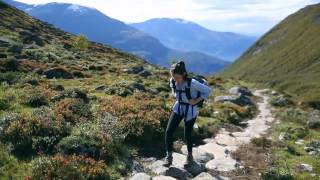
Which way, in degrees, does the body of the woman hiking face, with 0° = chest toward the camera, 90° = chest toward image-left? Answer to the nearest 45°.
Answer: approximately 45°

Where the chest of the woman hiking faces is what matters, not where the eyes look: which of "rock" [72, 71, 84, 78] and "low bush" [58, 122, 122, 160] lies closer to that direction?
the low bush

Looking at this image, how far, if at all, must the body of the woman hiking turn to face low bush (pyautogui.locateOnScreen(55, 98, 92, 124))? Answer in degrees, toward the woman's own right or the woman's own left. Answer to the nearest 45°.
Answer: approximately 90° to the woman's own right

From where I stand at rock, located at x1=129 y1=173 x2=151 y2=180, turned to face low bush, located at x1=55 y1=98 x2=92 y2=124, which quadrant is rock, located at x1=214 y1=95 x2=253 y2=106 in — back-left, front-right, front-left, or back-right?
front-right

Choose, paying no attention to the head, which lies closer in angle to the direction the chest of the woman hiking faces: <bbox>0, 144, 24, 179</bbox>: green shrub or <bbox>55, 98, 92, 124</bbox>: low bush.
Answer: the green shrub

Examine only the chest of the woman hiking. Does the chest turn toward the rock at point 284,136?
no

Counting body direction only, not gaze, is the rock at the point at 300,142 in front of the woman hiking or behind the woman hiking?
behind

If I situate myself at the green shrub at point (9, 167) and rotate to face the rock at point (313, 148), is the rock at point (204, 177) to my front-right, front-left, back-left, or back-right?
front-right

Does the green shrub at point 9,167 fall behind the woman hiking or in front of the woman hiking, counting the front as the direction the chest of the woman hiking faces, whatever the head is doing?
in front

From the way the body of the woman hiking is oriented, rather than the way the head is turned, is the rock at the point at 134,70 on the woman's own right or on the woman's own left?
on the woman's own right

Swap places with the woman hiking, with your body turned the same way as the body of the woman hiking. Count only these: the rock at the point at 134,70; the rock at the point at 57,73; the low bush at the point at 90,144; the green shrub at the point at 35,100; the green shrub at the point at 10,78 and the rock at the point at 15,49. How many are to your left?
0

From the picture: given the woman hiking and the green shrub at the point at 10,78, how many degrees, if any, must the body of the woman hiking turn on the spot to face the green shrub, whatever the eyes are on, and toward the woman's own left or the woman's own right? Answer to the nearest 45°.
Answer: approximately 90° to the woman's own right

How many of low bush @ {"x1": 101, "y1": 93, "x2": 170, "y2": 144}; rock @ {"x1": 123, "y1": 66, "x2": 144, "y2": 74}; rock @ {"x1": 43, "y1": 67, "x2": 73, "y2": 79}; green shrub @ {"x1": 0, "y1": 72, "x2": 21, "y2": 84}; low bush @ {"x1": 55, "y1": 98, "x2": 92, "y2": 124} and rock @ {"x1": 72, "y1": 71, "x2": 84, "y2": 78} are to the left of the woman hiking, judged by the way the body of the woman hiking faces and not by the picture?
0

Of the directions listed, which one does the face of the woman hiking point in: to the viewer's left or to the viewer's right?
to the viewer's left

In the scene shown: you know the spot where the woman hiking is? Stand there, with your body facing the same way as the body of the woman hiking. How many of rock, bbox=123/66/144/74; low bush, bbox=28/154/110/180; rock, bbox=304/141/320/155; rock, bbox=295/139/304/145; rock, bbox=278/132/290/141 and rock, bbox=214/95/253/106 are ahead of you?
1

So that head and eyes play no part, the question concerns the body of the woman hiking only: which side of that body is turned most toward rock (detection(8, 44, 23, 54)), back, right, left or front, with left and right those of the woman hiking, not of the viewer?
right

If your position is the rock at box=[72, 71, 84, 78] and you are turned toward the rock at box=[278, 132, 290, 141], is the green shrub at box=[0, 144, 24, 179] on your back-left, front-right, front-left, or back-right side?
front-right
